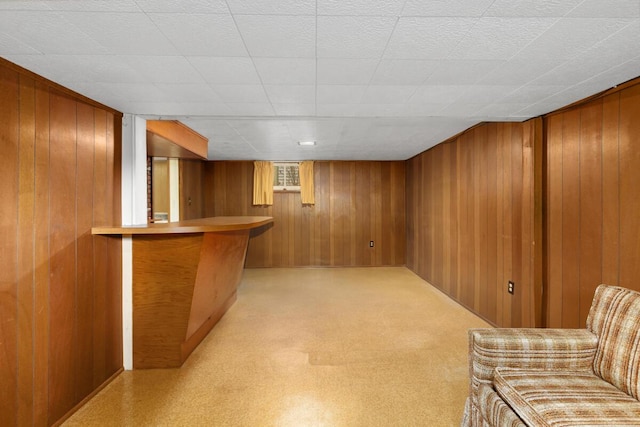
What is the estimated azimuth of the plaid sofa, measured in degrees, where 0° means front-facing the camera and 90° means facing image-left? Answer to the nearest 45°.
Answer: approximately 45°

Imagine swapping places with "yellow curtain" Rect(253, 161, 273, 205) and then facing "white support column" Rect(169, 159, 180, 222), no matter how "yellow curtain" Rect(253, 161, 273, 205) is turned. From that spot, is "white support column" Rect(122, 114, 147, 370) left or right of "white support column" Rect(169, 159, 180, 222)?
left

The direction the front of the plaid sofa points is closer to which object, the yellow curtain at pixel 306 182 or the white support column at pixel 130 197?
the white support column

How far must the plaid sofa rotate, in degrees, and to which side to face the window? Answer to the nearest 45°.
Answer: approximately 90° to its right

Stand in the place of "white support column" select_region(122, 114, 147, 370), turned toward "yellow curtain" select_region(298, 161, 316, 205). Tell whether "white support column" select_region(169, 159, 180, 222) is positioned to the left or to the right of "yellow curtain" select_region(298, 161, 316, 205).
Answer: left

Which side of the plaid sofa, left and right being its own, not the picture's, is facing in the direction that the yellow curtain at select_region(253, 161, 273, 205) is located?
right

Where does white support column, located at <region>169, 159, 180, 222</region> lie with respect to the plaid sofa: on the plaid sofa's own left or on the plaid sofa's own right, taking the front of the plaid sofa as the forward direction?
on the plaid sofa's own right

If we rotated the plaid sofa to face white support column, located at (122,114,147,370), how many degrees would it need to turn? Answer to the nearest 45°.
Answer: approximately 45° to its right
